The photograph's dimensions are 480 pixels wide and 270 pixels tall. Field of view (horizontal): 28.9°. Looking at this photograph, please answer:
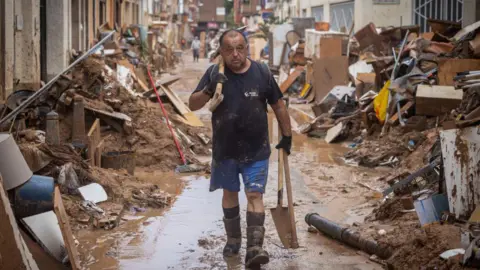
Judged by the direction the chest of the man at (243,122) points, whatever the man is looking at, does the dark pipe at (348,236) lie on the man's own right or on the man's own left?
on the man's own left

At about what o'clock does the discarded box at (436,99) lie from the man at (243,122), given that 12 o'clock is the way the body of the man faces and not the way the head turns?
The discarded box is roughly at 7 o'clock from the man.

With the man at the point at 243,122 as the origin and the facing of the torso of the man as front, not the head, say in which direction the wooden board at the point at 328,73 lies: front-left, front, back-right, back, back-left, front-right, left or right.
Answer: back

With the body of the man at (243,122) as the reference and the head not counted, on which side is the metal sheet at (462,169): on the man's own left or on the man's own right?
on the man's own left

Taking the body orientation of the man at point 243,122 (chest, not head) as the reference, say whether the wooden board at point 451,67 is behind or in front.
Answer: behind

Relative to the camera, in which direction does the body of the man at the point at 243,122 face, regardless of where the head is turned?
toward the camera

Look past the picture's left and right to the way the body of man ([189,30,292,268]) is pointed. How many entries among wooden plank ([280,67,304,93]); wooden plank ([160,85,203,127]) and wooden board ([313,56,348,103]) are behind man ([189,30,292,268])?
3

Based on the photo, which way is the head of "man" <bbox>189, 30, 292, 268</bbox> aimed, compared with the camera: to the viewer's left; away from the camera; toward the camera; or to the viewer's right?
toward the camera

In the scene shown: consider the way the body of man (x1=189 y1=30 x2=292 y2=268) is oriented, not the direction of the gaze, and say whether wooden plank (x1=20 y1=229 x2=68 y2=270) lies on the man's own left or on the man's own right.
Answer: on the man's own right

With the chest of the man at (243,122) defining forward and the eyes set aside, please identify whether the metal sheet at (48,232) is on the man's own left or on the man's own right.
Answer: on the man's own right

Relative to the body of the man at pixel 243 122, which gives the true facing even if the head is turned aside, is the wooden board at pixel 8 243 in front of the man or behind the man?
in front

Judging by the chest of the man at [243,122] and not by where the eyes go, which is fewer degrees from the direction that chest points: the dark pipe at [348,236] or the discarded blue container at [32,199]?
the discarded blue container

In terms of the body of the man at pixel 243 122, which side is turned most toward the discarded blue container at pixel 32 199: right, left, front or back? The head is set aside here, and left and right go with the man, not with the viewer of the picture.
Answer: right

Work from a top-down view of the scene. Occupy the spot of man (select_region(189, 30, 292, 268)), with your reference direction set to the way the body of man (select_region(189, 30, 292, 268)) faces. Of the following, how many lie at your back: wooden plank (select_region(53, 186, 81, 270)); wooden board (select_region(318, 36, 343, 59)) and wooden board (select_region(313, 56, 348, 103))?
2

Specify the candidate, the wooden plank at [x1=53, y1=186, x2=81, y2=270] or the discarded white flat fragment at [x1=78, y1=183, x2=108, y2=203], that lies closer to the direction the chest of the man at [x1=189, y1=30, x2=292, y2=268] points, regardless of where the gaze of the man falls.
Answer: the wooden plank

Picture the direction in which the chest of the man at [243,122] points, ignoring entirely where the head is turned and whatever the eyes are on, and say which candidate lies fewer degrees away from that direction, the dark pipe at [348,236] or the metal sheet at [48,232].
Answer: the metal sheet

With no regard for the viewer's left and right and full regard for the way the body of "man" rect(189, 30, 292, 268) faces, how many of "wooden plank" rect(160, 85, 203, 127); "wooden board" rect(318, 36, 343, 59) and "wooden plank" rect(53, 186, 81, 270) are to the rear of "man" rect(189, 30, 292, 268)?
2

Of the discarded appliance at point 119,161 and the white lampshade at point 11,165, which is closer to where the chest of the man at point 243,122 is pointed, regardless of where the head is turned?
the white lampshade

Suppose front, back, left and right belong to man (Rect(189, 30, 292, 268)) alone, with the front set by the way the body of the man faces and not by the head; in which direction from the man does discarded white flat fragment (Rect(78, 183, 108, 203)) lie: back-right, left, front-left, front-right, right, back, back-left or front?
back-right

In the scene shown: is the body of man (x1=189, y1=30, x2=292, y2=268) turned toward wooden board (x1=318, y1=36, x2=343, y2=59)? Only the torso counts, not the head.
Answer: no
